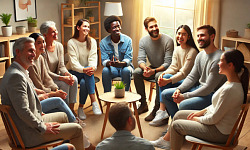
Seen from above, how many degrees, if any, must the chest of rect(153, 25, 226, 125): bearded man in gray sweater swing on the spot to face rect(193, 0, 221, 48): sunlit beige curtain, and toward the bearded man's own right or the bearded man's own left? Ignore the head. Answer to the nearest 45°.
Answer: approximately 135° to the bearded man's own right

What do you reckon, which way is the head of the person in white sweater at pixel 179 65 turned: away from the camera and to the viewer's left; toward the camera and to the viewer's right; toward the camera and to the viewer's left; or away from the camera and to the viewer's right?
toward the camera and to the viewer's left

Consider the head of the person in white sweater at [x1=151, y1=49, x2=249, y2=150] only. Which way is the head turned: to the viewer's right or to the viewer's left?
to the viewer's left

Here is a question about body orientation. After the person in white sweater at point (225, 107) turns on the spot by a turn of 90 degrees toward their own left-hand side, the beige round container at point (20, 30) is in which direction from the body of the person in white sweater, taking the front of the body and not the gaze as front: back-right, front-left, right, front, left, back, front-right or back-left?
back-right

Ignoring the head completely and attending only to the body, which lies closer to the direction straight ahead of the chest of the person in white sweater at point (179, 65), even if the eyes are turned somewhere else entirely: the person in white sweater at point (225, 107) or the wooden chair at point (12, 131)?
the wooden chair

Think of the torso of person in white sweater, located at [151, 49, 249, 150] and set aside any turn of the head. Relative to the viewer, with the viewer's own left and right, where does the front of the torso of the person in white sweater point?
facing to the left of the viewer

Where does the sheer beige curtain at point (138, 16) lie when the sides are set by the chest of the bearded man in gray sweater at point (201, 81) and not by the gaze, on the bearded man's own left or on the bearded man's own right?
on the bearded man's own right

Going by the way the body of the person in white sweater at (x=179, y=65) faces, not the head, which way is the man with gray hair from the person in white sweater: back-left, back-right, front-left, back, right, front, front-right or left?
front

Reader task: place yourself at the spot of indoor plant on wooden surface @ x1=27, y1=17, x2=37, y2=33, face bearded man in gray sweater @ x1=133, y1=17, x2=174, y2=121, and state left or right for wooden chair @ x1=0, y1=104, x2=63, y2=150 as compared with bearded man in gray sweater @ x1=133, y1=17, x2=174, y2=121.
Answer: right

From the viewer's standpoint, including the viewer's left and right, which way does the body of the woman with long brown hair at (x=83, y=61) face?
facing the viewer and to the right of the viewer

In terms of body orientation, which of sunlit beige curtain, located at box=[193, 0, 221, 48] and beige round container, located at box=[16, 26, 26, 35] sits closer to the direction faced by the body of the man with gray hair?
the sunlit beige curtain

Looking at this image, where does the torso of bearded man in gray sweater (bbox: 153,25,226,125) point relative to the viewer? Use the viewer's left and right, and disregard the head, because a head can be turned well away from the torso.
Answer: facing the viewer and to the left of the viewer

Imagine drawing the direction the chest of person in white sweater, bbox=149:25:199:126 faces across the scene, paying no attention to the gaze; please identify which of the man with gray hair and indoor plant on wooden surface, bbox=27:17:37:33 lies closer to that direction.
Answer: the man with gray hair

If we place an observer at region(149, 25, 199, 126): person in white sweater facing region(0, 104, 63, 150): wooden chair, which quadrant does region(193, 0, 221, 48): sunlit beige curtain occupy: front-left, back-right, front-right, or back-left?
back-right

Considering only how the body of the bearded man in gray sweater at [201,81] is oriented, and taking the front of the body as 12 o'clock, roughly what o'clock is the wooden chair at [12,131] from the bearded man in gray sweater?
The wooden chair is roughly at 12 o'clock from the bearded man in gray sweater.

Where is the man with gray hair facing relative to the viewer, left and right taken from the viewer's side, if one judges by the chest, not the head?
facing to the right of the viewer

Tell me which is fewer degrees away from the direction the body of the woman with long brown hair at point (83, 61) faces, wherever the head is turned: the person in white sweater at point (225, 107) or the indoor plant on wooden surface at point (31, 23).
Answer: the person in white sweater

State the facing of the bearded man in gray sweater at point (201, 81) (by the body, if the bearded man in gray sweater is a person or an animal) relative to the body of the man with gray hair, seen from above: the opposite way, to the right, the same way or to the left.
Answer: the opposite way

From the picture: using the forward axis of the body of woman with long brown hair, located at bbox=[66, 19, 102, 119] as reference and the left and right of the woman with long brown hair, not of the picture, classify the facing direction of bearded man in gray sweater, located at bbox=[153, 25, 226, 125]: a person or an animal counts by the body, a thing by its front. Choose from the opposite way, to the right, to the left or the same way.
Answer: to the right
